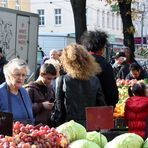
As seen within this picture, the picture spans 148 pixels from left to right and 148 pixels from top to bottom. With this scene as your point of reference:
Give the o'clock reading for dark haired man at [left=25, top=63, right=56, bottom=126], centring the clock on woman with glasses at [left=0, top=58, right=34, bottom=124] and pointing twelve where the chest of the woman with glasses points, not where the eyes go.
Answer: The dark haired man is roughly at 8 o'clock from the woman with glasses.

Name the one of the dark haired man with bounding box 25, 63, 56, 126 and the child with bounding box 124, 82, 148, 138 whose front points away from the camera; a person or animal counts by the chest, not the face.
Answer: the child

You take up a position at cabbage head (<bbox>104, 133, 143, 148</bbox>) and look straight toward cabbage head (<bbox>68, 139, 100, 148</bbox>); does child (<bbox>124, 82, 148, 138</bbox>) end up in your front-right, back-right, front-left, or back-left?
back-right

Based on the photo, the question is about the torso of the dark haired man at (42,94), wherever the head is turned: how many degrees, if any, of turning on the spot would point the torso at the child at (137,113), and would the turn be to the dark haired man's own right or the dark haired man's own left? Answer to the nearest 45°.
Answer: approximately 45° to the dark haired man's own left

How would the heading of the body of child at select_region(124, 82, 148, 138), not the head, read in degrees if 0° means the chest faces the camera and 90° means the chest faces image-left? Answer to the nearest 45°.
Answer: approximately 180°

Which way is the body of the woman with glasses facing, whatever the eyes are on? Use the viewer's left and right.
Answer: facing the viewer and to the right of the viewer

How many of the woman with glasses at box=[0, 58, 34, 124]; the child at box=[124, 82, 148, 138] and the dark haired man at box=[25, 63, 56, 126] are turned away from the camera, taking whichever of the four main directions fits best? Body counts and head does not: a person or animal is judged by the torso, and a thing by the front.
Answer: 1

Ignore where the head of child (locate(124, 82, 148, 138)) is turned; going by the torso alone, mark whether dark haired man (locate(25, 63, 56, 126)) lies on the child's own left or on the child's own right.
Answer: on the child's own left

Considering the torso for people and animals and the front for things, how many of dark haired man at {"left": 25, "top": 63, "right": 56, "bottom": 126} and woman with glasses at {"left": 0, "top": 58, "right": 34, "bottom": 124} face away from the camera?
0

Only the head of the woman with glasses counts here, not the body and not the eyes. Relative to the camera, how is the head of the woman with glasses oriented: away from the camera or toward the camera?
toward the camera

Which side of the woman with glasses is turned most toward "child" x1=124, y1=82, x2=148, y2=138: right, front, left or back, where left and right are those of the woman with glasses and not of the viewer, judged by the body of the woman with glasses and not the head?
left
